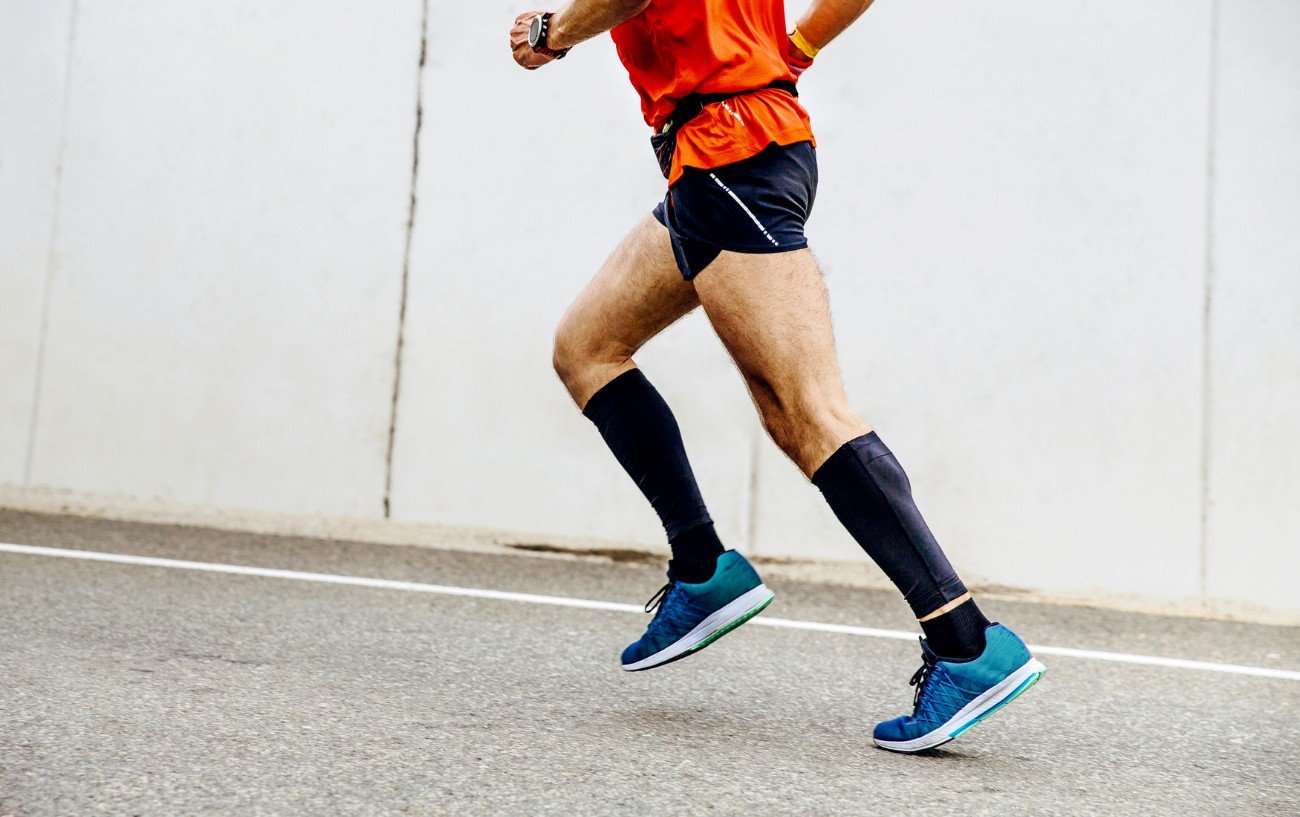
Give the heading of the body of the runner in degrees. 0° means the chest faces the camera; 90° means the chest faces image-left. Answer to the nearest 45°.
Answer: approximately 90°
